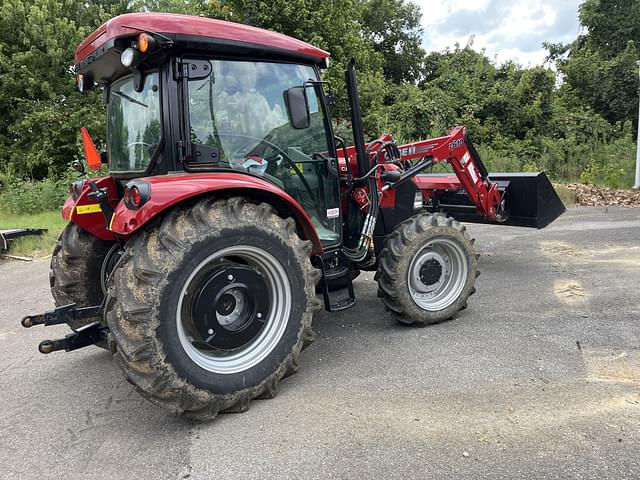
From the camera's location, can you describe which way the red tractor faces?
facing away from the viewer and to the right of the viewer

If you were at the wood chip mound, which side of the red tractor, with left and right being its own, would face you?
front

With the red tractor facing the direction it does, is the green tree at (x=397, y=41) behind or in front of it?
in front
